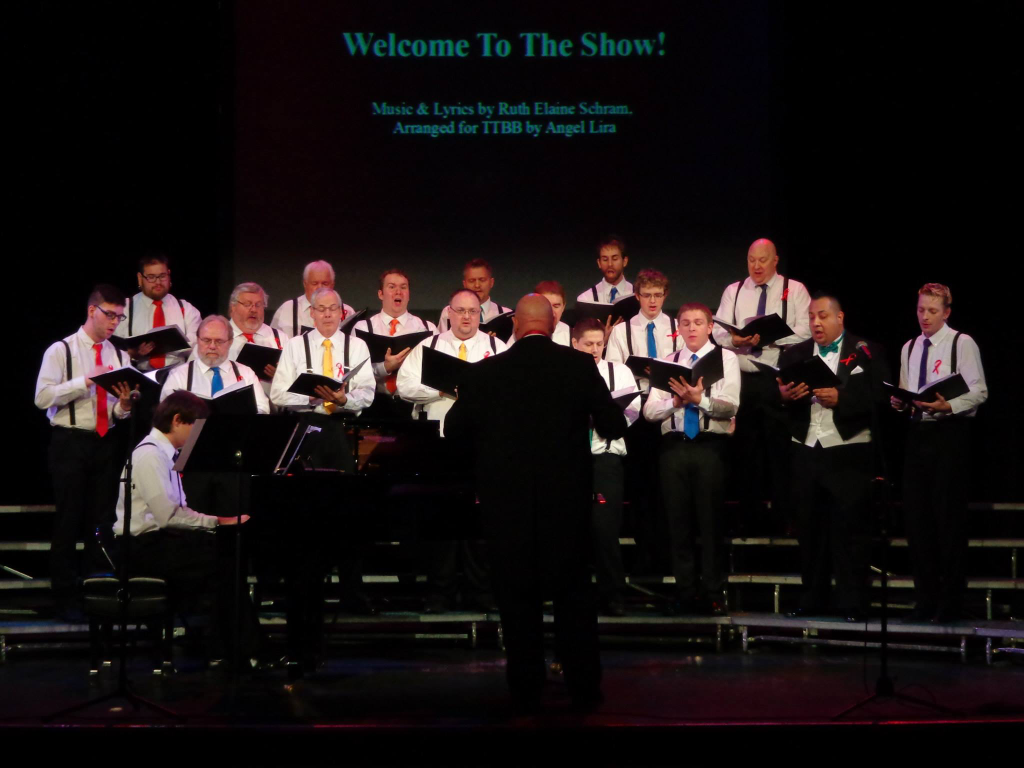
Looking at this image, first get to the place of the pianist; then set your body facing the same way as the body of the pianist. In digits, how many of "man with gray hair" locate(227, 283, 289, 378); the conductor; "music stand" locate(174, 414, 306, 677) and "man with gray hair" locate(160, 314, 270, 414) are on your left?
2

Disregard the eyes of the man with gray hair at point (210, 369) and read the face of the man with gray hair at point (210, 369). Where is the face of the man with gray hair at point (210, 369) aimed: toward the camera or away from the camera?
toward the camera

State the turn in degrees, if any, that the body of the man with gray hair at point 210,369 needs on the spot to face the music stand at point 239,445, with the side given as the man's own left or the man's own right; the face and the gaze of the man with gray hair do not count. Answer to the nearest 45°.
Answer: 0° — they already face it

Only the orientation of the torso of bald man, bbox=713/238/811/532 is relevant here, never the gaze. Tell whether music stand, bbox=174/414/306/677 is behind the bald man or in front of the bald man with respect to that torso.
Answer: in front

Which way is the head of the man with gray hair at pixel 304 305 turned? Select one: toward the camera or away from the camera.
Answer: toward the camera

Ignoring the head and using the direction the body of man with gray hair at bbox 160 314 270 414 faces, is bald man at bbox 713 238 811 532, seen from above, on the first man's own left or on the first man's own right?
on the first man's own left

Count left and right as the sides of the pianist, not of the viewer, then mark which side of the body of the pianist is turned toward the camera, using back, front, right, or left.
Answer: right

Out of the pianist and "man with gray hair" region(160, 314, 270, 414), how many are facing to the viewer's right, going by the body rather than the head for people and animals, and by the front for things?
1

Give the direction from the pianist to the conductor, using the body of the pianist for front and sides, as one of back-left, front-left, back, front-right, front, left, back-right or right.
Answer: front-right

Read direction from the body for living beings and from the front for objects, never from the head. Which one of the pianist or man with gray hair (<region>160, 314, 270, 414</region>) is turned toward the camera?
the man with gray hair

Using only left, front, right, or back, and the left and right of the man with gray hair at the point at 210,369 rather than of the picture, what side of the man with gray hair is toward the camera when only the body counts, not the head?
front

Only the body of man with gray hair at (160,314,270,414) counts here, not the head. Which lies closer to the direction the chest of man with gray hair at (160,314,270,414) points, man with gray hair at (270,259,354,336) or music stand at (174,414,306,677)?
the music stand

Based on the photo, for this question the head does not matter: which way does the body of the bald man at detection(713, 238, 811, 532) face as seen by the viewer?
toward the camera

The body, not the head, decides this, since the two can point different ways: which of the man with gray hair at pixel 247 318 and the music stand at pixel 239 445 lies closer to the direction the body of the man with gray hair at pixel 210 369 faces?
the music stand

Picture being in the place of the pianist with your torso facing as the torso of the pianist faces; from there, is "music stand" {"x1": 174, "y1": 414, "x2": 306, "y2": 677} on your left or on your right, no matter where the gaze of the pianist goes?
on your right
